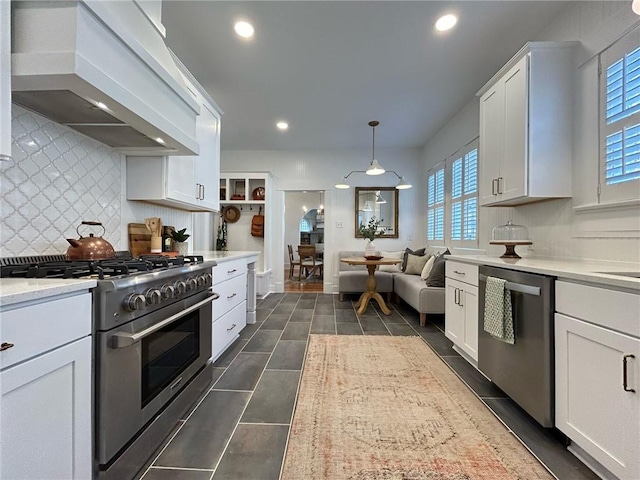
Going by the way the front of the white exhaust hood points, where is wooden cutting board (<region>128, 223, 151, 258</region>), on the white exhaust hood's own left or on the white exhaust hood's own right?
on the white exhaust hood's own left

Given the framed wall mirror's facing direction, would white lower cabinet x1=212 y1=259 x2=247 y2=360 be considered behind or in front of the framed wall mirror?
in front

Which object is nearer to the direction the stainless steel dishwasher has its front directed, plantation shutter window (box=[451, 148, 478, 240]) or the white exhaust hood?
the white exhaust hood

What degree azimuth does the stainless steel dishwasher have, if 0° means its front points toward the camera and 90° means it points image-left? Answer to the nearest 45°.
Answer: approximately 45°

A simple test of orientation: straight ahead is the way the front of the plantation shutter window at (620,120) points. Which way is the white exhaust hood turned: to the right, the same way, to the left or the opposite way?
the opposite way

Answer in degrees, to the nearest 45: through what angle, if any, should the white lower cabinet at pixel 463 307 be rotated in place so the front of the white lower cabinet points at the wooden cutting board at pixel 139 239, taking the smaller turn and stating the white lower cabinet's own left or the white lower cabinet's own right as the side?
0° — it already faces it

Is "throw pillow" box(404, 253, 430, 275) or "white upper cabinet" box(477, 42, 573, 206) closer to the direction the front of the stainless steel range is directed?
the white upper cabinet

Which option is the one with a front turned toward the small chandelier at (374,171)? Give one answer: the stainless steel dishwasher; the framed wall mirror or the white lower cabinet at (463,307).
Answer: the framed wall mirror

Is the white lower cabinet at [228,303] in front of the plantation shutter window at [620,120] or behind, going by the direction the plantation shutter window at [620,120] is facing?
in front

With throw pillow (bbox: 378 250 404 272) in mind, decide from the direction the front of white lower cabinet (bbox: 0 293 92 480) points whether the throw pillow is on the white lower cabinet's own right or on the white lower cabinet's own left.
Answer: on the white lower cabinet's own left

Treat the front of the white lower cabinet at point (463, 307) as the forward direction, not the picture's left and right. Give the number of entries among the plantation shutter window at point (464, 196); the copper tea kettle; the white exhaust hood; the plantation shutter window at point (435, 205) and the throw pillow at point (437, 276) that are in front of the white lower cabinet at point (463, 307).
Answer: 2

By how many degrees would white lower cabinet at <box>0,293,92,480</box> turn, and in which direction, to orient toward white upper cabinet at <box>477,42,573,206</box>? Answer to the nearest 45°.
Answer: approximately 45° to its left

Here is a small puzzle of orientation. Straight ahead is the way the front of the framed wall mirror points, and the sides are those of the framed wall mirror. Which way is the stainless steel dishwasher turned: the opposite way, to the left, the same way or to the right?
to the right

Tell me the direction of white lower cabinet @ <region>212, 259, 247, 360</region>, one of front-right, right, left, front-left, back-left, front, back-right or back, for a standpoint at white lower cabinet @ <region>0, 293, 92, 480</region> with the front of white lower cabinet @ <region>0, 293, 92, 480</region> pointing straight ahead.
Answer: left

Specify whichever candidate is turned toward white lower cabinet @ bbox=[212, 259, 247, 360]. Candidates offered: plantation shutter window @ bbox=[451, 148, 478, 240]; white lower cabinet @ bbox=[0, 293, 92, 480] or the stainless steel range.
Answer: the plantation shutter window

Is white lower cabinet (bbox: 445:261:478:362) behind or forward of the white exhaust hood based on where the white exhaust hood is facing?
forward
